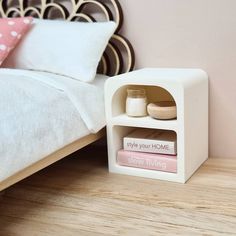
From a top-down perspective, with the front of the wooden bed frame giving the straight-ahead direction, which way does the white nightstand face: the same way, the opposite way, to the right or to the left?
the same way

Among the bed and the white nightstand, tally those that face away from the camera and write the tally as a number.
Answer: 0

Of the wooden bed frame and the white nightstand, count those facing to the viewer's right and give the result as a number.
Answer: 0

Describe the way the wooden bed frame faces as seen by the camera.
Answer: facing the viewer and to the left of the viewer

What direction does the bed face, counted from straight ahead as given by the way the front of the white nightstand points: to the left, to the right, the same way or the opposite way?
the same way
